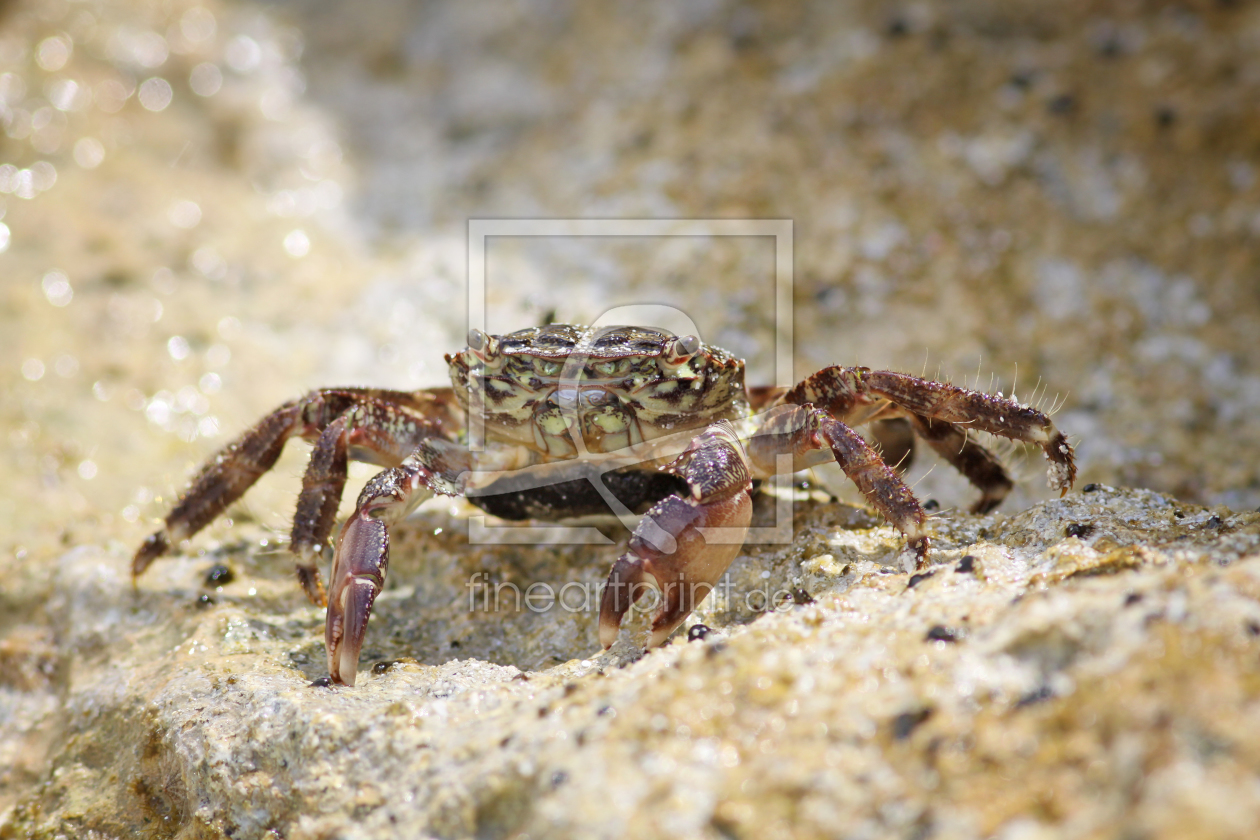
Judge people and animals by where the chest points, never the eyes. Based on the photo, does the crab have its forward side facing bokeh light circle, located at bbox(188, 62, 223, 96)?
no

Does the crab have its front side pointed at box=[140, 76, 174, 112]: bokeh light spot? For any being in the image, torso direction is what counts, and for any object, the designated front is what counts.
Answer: no

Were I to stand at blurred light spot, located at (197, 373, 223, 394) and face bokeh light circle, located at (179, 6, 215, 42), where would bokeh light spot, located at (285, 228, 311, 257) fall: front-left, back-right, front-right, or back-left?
front-right

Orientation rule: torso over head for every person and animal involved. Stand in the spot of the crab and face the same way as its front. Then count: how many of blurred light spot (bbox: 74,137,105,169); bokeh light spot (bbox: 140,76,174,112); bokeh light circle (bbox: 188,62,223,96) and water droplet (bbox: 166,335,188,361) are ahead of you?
0

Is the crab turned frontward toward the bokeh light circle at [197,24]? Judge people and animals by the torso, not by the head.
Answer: no

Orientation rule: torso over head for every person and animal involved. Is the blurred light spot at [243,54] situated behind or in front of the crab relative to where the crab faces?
behind

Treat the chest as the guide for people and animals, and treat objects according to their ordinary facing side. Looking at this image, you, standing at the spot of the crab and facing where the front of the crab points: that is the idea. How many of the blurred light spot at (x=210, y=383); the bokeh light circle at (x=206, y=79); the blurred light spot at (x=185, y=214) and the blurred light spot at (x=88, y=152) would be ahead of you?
0

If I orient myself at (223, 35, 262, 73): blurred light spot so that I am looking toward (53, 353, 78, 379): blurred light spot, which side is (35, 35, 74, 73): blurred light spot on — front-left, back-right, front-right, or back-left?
front-right

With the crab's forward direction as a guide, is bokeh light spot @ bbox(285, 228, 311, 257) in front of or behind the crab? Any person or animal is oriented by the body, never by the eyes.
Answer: behind

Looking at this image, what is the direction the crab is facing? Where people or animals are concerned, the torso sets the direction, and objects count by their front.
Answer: toward the camera

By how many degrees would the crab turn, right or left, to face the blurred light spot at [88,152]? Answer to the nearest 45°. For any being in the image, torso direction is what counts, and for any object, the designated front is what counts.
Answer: approximately 135° to its right
